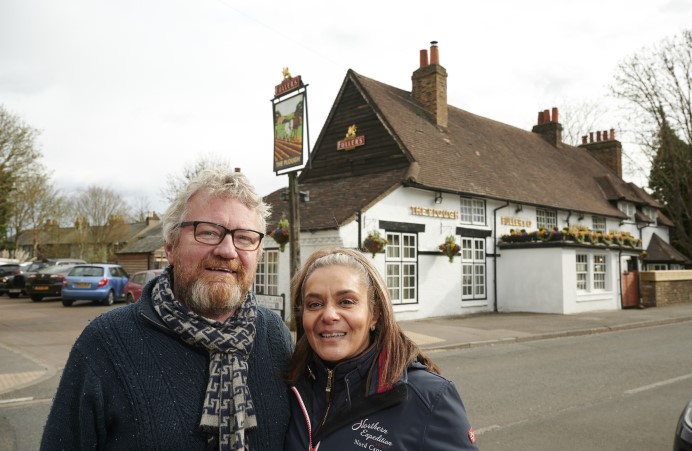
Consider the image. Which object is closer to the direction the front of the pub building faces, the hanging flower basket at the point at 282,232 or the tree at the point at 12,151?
the hanging flower basket

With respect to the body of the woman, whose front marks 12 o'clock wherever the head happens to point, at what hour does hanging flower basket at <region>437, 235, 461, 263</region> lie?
The hanging flower basket is roughly at 5 o'clock from the woman.

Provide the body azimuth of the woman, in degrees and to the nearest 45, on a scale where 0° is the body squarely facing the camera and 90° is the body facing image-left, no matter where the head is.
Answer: approximately 45°

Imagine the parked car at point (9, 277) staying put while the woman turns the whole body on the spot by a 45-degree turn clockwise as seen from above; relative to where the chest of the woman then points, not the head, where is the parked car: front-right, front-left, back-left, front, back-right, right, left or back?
front-right

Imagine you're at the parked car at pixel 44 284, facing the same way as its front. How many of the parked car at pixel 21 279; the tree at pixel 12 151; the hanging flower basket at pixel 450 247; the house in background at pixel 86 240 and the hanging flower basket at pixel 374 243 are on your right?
2

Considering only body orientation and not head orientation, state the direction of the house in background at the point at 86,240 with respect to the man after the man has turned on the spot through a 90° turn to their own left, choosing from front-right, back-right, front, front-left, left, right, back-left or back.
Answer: front-left
